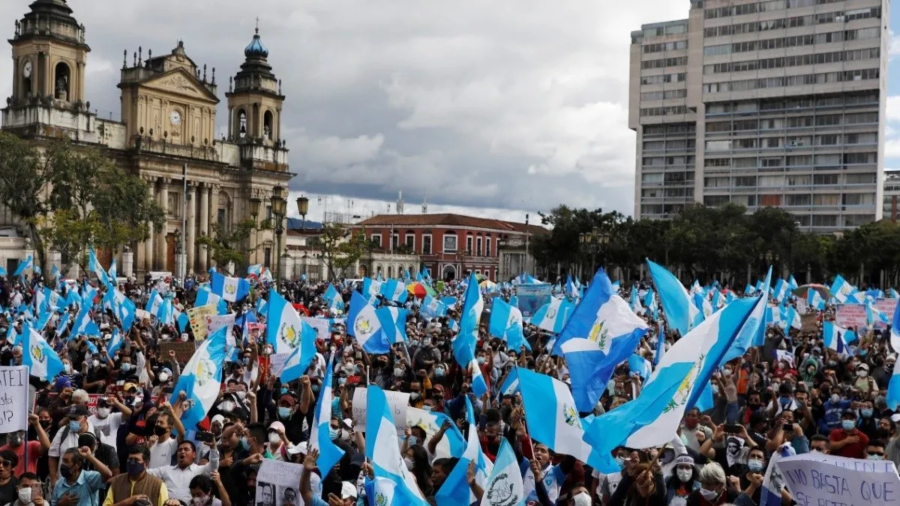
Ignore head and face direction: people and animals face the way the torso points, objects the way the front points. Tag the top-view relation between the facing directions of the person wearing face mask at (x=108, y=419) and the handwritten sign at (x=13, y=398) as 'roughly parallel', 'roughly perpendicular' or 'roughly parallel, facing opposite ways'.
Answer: roughly parallel

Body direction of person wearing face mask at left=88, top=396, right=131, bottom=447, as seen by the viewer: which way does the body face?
toward the camera

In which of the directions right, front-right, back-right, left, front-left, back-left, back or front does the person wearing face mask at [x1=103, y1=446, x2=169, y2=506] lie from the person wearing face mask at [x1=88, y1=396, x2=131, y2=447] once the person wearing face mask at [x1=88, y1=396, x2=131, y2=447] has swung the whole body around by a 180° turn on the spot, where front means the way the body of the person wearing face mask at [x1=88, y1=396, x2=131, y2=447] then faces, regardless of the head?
back

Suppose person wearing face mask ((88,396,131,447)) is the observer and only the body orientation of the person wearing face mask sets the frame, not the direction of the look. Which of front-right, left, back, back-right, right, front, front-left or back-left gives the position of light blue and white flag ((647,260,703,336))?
left

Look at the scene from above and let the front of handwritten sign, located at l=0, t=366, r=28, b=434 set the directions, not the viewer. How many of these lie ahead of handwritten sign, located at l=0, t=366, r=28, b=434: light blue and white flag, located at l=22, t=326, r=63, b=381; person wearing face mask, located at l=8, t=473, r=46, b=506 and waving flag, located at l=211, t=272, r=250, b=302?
1

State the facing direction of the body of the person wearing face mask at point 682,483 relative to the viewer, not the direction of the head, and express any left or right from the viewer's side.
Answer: facing the viewer

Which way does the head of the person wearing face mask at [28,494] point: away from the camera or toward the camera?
toward the camera

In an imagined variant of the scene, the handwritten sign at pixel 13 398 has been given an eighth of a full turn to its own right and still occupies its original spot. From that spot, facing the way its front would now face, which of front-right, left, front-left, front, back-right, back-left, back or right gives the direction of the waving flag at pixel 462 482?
left

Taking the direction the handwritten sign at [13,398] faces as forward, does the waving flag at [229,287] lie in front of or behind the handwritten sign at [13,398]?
behind

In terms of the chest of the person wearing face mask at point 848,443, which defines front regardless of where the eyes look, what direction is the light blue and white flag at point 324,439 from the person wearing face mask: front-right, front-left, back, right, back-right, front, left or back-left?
front-right

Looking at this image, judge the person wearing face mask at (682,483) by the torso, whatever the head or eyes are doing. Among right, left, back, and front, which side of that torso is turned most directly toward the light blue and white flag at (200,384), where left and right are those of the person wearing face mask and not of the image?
right

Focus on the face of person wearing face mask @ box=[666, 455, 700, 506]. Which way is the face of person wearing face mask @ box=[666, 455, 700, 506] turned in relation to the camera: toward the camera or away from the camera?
toward the camera

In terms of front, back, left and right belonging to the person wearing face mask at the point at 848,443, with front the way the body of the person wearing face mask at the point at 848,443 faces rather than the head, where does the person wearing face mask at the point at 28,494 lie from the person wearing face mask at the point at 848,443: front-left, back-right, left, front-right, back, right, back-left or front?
front-right
